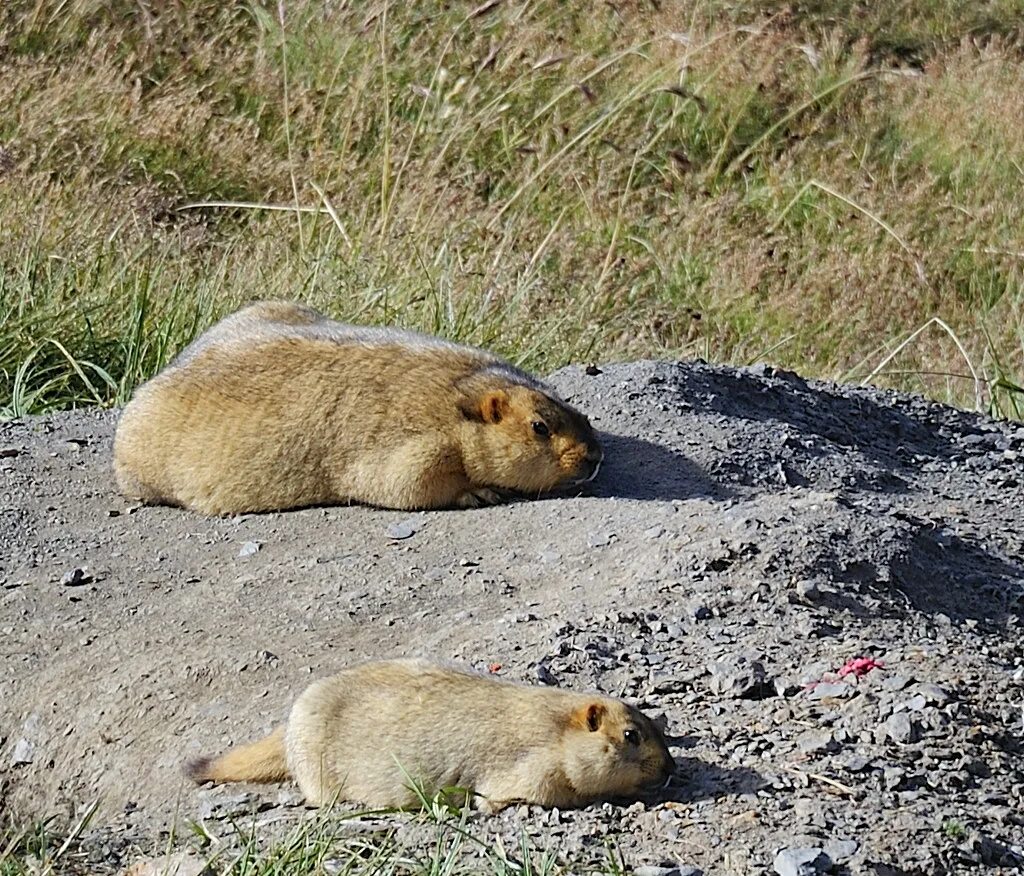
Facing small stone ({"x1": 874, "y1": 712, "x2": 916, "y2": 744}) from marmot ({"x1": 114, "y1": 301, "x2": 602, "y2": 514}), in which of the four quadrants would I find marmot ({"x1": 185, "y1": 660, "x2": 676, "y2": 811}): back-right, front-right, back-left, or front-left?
front-right

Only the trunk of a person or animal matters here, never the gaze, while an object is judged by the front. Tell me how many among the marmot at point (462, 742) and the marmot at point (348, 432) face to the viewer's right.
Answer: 2

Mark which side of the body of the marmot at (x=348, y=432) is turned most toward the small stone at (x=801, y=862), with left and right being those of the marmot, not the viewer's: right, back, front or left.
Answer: right

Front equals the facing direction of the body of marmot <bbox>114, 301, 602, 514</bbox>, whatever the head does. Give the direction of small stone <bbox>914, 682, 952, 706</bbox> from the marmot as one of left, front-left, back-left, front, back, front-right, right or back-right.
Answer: front-right

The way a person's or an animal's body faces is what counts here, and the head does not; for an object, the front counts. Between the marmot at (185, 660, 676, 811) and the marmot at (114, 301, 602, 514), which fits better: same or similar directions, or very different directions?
same or similar directions

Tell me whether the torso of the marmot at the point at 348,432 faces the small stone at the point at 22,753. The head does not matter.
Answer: no

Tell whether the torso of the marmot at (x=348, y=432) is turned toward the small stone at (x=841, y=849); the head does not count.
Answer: no

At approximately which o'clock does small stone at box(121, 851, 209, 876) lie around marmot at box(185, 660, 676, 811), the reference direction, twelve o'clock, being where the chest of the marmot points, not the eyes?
The small stone is roughly at 5 o'clock from the marmot.

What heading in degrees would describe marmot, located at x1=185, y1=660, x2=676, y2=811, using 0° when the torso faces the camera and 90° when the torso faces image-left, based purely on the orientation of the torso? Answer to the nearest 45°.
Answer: approximately 270°

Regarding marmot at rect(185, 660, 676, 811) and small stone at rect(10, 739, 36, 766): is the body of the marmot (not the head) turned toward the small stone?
no

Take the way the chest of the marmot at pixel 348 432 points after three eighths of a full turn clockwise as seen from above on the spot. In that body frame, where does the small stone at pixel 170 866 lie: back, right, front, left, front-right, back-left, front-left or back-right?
front-left

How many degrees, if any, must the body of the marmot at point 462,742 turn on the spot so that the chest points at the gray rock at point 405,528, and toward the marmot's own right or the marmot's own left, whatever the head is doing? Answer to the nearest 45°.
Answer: approximately 90° to the marmot's own left

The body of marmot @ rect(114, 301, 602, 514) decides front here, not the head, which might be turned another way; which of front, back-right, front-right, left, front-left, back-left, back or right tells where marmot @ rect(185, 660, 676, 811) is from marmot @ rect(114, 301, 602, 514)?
right

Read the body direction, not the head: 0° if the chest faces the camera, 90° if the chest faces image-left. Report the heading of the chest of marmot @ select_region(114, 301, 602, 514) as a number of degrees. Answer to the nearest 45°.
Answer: approximately 270°

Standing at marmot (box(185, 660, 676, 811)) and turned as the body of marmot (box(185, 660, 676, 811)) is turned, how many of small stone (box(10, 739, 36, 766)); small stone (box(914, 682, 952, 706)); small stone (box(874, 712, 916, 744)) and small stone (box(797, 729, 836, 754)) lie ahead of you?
3

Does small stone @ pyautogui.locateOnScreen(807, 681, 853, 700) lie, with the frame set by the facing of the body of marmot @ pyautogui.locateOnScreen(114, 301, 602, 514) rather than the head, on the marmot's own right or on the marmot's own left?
on the marmot's own right

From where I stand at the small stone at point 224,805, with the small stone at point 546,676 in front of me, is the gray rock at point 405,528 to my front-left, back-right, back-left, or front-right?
front-left
